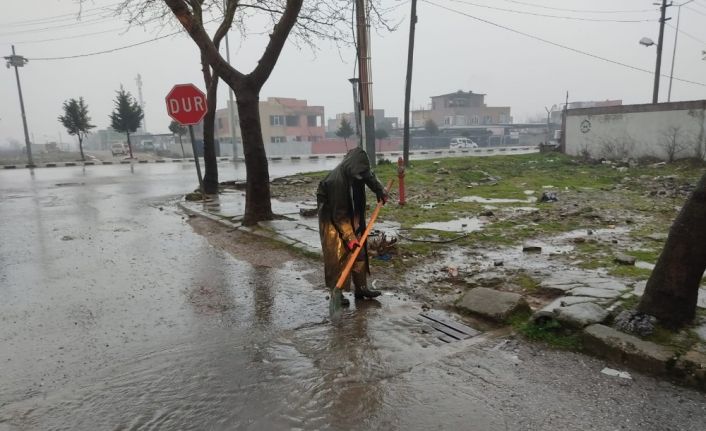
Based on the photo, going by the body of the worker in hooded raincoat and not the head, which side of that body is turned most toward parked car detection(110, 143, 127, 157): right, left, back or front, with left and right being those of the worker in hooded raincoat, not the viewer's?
back

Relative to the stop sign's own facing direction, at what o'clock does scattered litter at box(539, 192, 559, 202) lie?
The scattered litter is roughly at 10 o'clock from the stop sign.

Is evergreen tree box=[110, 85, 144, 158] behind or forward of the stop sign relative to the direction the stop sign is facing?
behind

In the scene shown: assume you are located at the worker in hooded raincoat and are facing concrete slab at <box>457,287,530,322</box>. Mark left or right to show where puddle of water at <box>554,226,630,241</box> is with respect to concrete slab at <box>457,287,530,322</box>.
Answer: left

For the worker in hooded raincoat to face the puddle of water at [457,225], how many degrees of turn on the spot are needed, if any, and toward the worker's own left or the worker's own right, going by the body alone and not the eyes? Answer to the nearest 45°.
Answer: approximately 90° to the worker's own left

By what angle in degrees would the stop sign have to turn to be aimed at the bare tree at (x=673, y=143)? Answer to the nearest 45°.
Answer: approximately 90° to its left

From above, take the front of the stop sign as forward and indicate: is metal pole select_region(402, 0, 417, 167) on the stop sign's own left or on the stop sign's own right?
on the stop sign's own left

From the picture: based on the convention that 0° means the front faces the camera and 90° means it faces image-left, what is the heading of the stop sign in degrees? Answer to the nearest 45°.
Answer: approximately 0°

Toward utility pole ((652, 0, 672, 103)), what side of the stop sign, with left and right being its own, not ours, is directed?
left

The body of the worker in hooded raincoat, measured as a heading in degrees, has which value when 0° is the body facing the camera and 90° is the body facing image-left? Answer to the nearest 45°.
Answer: approximately 315°
